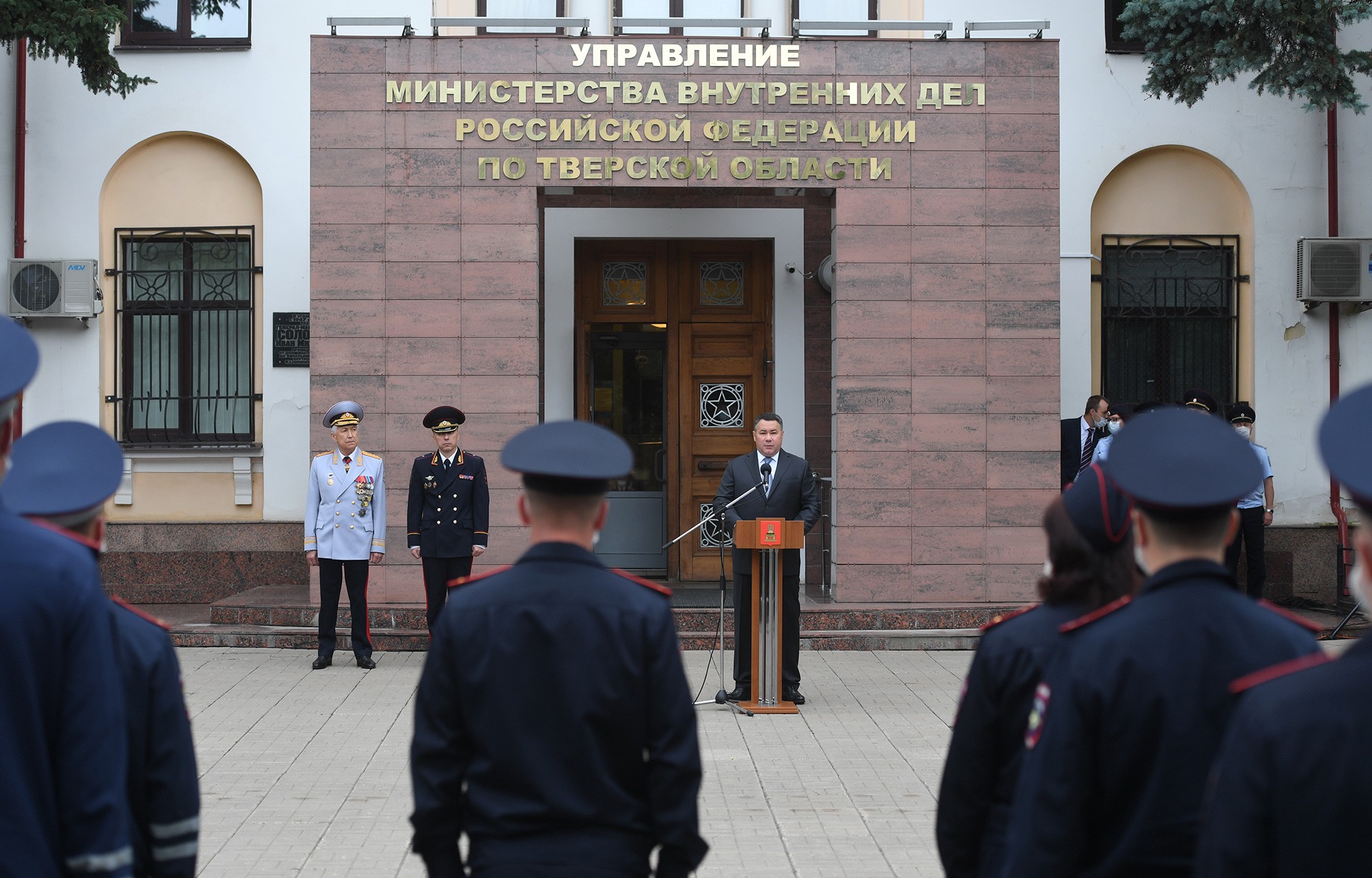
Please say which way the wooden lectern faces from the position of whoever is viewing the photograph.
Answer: facing the viewer

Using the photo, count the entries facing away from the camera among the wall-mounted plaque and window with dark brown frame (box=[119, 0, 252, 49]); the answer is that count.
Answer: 0

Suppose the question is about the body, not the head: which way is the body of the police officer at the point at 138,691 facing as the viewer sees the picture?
away from the camera

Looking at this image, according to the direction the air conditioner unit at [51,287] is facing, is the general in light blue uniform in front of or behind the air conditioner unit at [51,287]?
in front

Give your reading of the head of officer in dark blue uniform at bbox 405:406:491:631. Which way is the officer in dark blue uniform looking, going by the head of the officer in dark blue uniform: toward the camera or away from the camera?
toward the camera

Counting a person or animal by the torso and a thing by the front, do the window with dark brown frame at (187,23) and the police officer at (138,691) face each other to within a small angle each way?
yes

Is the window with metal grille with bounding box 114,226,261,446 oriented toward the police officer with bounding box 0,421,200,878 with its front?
yes

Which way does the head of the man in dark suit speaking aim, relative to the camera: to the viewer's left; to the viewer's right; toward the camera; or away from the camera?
toward the camera

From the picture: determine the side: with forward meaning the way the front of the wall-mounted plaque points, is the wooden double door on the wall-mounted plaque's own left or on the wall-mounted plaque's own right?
on the wall-mounted plaque's own left

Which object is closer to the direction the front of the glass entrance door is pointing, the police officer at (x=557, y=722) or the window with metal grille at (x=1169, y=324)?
the police officer

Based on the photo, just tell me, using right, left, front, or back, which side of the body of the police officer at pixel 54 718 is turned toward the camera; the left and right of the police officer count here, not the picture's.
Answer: back

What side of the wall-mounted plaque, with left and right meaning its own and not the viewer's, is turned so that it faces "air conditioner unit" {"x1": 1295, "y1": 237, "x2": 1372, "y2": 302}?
left

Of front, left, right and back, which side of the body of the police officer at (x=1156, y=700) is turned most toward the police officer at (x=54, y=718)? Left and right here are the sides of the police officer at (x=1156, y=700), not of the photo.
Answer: left

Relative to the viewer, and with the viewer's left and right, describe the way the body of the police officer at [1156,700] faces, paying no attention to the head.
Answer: facing away from the viewer

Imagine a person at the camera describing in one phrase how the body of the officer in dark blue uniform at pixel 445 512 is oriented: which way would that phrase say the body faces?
toward the camera

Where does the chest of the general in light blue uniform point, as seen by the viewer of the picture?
toward the camera

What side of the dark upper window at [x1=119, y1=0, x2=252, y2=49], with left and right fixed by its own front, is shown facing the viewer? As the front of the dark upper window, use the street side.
front

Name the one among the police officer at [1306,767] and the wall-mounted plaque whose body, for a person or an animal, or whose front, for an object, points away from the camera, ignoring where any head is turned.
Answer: the police officer

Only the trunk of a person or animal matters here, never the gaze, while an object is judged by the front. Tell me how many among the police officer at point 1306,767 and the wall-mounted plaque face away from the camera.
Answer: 1

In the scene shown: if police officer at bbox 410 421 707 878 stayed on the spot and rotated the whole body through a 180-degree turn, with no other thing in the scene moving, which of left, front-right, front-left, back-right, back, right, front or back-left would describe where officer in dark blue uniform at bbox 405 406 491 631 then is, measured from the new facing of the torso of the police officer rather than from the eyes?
back
